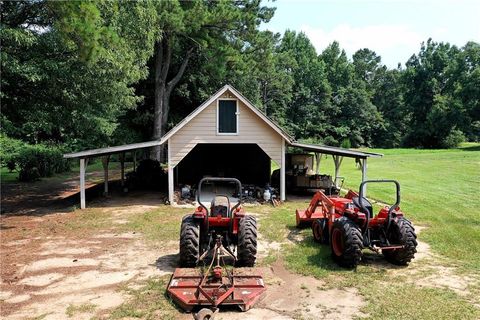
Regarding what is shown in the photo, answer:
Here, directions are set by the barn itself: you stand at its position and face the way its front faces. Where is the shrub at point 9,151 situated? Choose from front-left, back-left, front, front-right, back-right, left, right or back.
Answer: back-right

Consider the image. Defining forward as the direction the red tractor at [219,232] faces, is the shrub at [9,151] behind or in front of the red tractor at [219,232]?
in front

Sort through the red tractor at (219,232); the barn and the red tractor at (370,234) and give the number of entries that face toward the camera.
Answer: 1

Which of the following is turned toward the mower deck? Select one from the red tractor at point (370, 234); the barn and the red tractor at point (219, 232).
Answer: the barn

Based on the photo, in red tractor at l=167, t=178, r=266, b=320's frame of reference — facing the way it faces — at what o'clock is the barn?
The barn is roughly at 12 o'clock from the red tractor.

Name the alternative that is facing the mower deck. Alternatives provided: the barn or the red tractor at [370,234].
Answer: the barn

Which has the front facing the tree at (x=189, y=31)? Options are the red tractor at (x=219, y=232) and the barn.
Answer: the red tractor

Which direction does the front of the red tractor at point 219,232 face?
away from the camera

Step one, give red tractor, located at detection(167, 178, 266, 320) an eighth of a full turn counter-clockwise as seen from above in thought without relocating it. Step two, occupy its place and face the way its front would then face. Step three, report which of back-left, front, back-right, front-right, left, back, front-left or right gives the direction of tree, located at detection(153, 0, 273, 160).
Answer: front-right

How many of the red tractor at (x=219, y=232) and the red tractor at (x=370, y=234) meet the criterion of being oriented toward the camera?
0

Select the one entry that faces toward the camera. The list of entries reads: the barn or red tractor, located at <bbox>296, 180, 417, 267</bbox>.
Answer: the barn

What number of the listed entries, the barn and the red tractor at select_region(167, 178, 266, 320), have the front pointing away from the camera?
1

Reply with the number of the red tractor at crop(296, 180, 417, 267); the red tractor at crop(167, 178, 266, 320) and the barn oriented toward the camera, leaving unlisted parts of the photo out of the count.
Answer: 1

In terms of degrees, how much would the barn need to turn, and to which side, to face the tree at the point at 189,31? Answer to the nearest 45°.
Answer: approximately 180°

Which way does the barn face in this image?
toward the camera
